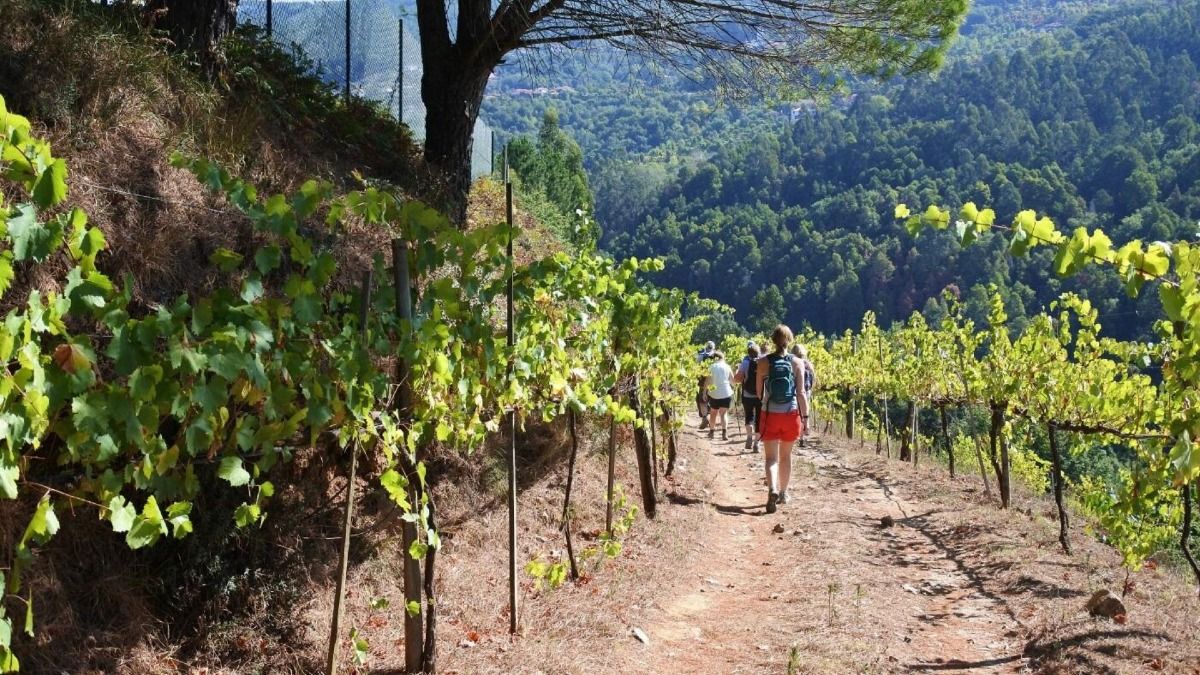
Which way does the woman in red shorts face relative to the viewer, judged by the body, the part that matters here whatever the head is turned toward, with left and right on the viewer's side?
facing away from the viewer

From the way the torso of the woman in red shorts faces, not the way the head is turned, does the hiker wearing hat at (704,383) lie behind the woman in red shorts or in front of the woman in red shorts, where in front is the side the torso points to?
in front

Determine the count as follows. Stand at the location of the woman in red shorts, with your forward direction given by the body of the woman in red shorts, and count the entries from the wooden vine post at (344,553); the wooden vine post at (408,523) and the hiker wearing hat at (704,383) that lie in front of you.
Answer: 1

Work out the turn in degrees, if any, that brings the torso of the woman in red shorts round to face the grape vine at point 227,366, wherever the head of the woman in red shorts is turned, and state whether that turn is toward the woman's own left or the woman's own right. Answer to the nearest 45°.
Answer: approximately 180°

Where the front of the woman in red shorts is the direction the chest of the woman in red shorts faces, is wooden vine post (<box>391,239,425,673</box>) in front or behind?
behind

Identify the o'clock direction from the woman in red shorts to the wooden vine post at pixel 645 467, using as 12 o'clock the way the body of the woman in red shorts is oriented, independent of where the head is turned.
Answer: The wooden vine post is roughly at 8 o'clock from the woman in red shorts.

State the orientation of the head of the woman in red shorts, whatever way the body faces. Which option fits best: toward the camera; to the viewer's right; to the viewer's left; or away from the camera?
away from the camera

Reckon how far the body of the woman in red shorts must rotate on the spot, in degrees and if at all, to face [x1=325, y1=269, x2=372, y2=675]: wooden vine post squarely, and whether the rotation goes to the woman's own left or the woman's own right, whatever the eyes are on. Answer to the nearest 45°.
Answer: approximately 180°

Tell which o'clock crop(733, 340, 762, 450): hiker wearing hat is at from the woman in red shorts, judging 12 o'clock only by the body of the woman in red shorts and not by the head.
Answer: The hiker wearing hat is roughly at 12 o'clock from the woman in red shorts.

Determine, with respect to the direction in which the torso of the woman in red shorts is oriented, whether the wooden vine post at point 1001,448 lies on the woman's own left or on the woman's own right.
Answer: on the woman's own right

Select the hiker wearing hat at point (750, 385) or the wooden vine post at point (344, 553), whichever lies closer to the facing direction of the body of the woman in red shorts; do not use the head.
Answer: the hiker wearing hat
